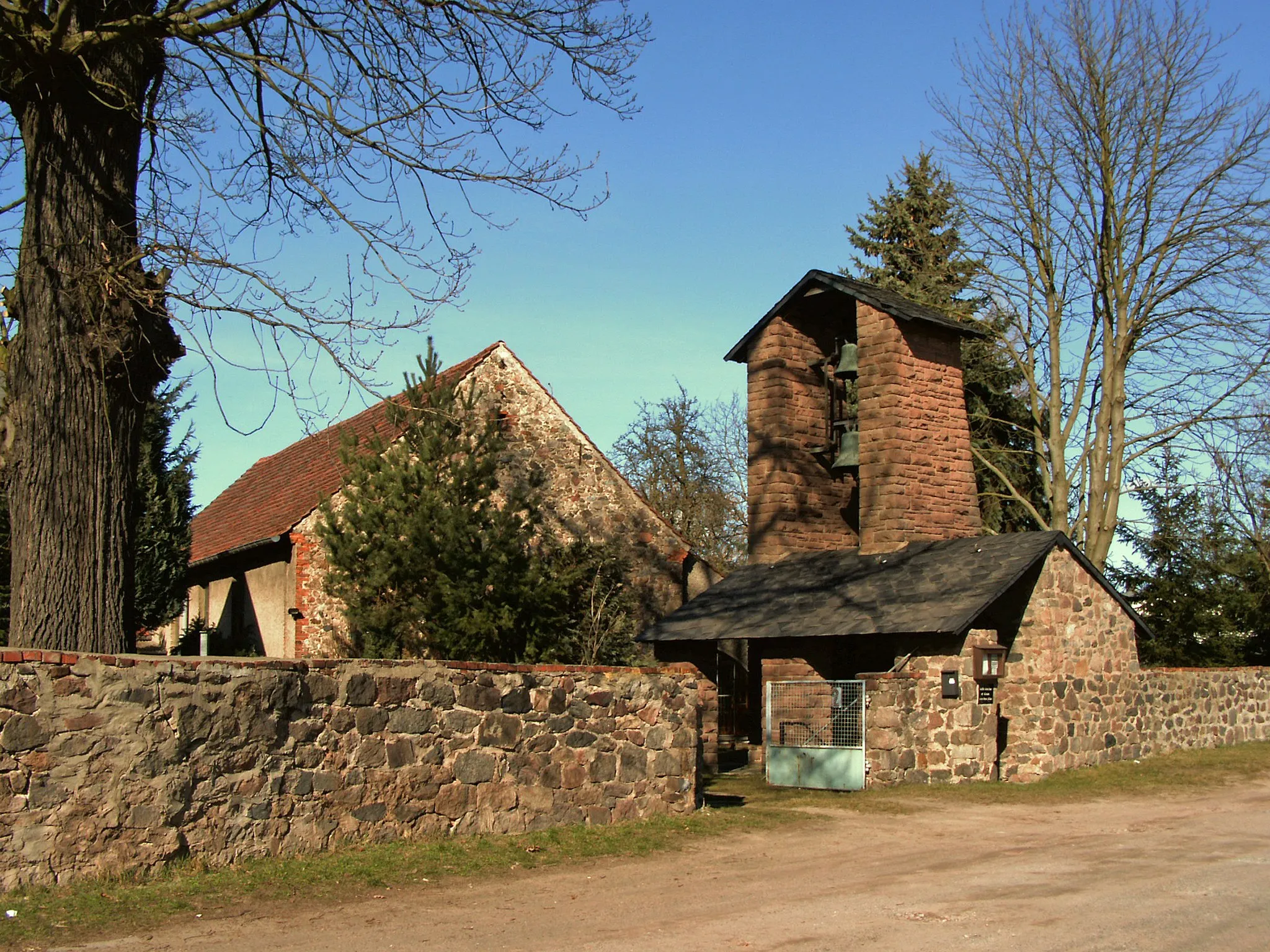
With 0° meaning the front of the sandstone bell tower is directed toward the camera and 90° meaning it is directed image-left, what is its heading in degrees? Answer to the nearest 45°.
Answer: approximately 45°

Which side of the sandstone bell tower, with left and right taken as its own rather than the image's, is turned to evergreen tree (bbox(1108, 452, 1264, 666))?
back

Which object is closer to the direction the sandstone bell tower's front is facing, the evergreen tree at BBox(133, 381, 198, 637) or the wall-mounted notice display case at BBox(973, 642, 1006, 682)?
the evergreen tree

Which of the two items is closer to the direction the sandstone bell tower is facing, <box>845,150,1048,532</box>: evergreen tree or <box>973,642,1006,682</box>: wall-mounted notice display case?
the wall-mounted notice display case

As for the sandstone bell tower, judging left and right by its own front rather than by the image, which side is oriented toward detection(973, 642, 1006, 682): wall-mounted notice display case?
left

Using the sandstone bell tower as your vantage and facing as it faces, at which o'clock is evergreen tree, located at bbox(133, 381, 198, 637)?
The evergreen tree is roughly at 1 o'clock from the sandstone bell tower.
